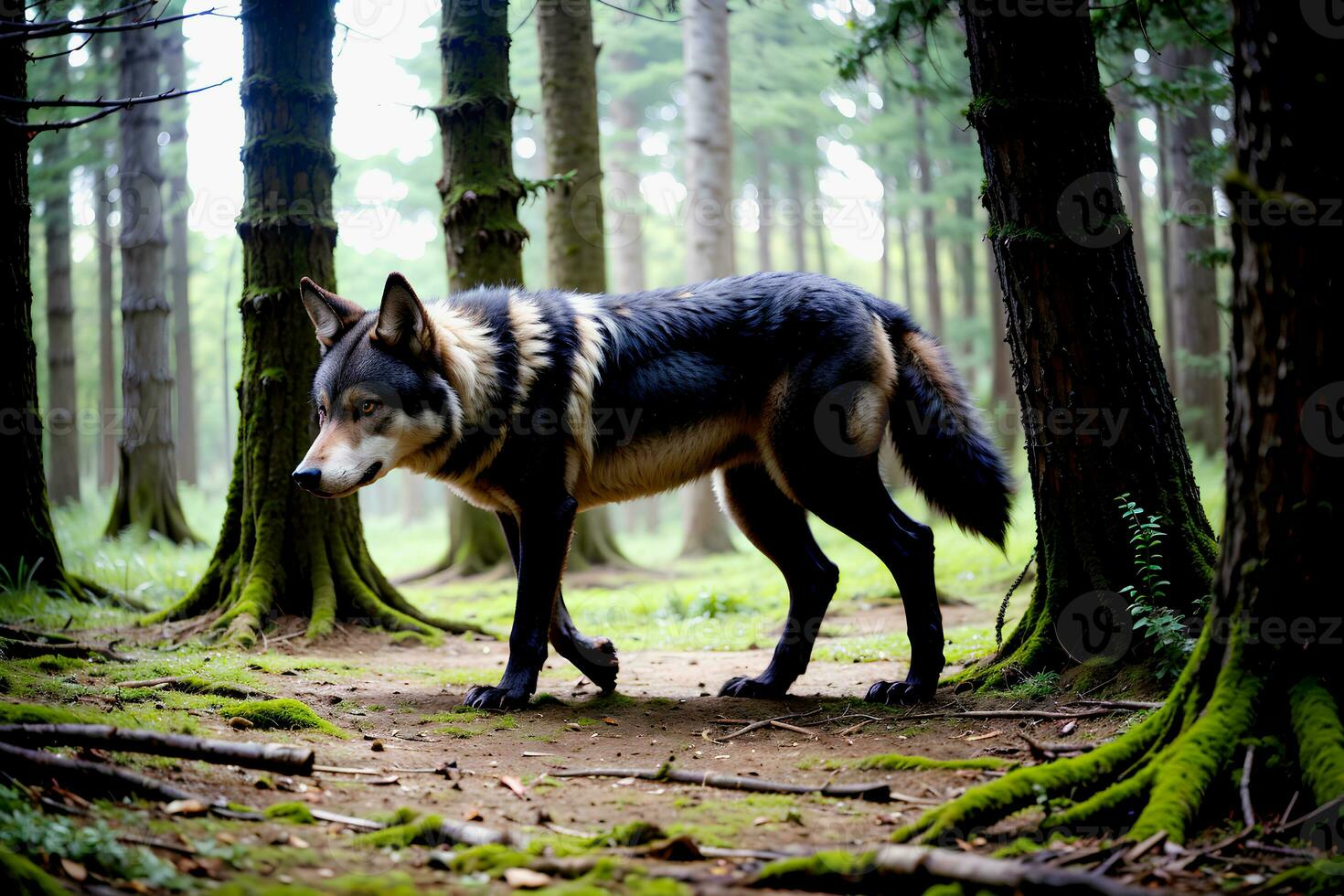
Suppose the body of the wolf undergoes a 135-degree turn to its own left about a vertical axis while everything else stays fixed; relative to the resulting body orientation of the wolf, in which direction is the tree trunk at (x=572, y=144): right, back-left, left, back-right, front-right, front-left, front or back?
back-left

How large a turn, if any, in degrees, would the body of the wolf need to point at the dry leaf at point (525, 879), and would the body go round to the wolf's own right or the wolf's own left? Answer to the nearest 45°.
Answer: approximately 90° to the wolf's own left

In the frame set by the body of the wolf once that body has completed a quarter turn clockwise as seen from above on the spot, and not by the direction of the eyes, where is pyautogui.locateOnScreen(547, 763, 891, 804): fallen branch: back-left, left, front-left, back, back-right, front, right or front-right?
back

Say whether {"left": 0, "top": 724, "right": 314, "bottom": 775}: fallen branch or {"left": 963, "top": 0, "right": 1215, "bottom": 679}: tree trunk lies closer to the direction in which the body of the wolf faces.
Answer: the fallen branch

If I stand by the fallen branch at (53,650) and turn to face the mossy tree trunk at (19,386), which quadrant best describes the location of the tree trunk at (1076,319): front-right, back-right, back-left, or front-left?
back-right

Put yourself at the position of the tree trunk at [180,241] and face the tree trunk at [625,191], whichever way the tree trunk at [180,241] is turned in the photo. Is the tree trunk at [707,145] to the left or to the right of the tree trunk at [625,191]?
right

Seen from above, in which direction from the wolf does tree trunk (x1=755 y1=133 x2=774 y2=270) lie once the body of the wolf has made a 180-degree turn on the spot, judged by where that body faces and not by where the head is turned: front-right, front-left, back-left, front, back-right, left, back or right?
left

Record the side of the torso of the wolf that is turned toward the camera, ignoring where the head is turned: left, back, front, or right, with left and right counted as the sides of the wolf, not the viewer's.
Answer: left
